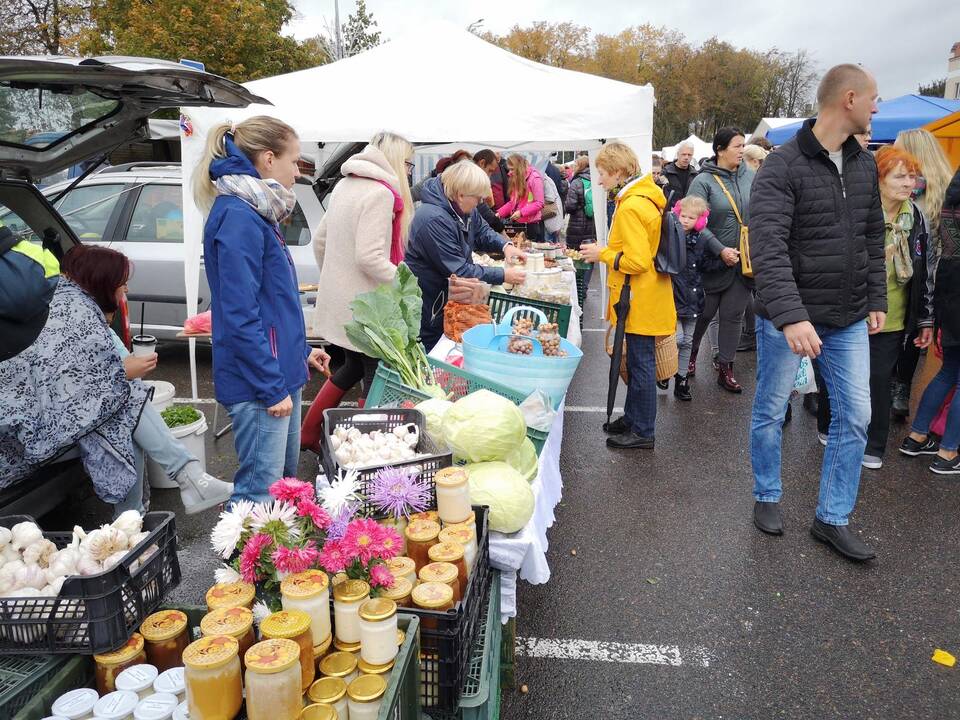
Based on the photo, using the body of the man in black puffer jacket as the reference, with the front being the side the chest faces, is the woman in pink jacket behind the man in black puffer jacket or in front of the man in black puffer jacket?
behind

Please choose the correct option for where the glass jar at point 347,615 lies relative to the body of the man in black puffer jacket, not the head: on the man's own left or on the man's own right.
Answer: on the man's own right

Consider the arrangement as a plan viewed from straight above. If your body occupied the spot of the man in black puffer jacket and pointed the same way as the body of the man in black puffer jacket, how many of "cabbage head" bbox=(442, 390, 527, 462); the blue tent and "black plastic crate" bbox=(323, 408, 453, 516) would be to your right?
2

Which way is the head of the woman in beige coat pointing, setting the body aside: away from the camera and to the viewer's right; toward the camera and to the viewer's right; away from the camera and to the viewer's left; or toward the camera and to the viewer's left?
away from the camera and to the viewer's right

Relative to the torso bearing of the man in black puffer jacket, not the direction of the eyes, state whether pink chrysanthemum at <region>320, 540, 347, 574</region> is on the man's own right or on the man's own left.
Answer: on the man's own right

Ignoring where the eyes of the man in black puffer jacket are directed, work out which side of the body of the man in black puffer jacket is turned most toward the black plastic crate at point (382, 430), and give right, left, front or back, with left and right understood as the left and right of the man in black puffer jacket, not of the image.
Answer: right

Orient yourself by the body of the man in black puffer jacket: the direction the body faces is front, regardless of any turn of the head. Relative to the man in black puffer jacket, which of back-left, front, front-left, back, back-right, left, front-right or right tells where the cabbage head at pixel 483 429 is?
right

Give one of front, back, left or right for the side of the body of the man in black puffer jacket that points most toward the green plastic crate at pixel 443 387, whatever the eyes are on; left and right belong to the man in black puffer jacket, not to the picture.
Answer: right

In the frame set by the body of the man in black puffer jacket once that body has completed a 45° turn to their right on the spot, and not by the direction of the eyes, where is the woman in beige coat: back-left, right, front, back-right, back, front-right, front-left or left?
right

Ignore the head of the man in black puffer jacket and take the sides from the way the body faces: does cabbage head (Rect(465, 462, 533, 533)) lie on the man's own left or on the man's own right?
on the man's own right

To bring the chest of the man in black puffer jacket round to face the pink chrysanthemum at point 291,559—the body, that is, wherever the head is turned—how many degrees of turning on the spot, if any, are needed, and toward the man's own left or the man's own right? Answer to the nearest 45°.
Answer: approximately 45° to the man's own right

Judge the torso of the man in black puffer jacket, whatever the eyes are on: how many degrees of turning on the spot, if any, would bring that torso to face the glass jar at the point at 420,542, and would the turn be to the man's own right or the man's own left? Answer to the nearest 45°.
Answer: approximately 90° to the man's own right

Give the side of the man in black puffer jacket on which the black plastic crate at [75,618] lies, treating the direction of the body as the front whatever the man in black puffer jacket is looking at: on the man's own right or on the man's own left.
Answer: on the man's own right

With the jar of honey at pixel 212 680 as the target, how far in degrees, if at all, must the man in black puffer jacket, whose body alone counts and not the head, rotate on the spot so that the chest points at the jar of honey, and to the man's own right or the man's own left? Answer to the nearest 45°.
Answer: approximately 45° to the man's own right
